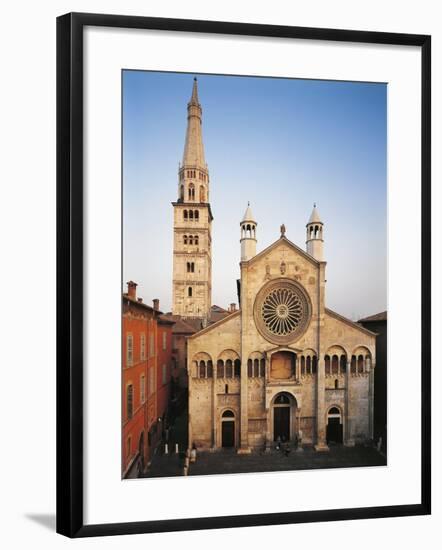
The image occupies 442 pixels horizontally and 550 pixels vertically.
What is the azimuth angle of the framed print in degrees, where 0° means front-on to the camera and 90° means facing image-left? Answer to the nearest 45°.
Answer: approximately 315°
